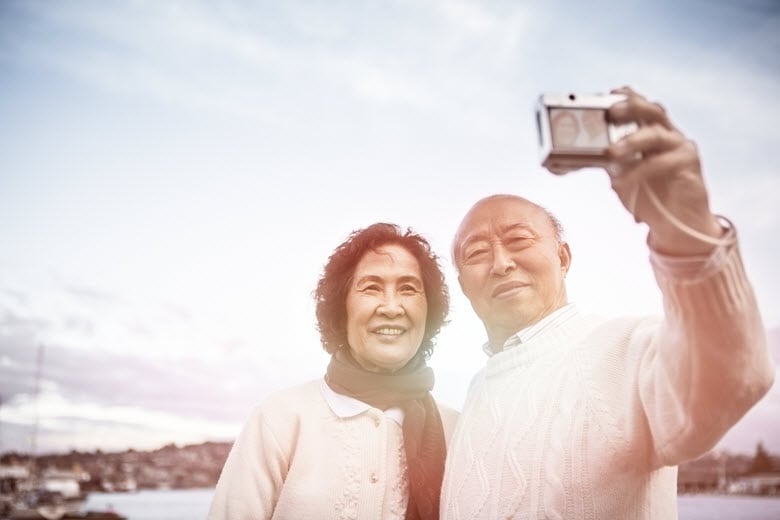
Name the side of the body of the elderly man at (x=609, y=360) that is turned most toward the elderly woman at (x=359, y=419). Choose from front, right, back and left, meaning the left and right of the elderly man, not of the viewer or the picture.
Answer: right

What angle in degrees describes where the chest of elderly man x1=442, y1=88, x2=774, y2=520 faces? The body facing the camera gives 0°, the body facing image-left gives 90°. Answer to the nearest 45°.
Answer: approximately 45°
